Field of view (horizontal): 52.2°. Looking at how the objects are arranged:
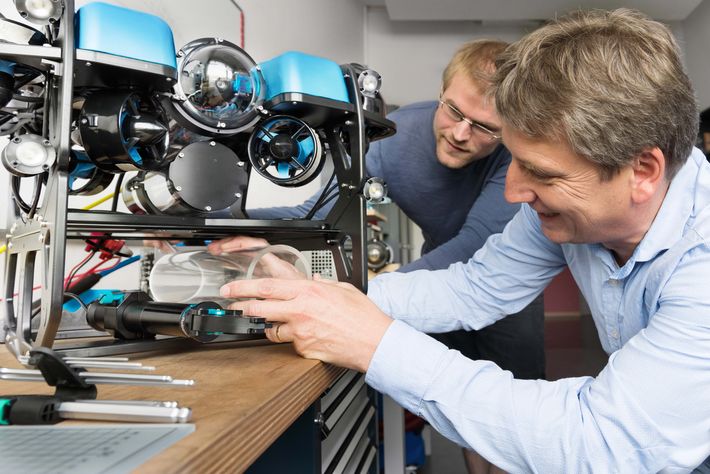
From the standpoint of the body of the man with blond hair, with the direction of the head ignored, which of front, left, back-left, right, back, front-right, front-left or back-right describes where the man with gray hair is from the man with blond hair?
front-left

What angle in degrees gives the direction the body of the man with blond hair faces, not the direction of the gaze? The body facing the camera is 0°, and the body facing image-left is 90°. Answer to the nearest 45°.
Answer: approximately 45°

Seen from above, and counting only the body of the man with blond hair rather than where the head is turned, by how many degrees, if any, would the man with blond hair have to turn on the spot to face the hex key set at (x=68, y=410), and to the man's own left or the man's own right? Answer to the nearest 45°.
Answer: approximately 45° to the man's own left

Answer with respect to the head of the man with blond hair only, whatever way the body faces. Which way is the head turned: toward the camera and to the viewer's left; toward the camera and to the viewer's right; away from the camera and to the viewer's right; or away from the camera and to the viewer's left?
toward the camera and to the viewer's left
